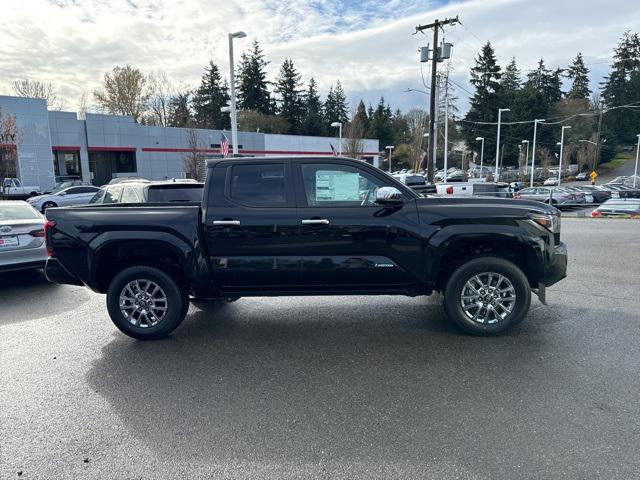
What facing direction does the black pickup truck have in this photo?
to the viewer's right

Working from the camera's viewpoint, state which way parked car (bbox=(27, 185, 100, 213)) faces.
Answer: facing the viewer and to the left of the viewer

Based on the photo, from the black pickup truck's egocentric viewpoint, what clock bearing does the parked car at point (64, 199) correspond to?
The parked car is roughly at 8 o'clock from the black pickup truck.

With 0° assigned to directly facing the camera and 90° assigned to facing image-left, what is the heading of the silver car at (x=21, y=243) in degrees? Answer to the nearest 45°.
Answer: approximately 180°

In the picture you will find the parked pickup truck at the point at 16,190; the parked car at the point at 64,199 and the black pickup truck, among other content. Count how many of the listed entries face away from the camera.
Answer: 0

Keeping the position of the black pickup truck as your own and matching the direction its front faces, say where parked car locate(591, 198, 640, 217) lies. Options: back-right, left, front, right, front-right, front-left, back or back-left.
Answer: front-left

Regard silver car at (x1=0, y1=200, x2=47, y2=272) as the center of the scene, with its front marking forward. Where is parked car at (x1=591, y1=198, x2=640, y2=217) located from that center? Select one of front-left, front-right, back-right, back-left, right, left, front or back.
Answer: right

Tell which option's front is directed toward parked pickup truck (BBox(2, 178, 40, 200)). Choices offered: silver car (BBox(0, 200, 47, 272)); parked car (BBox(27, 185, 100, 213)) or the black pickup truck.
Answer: the silver car

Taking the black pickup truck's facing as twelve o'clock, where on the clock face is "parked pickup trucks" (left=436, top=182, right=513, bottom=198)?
The parked pickup trucks is roughly at 10 o'clock from the black pickup truck.

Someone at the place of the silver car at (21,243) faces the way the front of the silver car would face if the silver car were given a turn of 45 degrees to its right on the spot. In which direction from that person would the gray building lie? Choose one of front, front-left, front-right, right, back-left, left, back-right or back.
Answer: front-left

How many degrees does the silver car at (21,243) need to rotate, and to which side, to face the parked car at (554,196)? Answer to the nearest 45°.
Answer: approximately 90° to its right

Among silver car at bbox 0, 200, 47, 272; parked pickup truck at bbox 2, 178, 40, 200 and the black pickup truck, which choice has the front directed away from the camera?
the silver car
